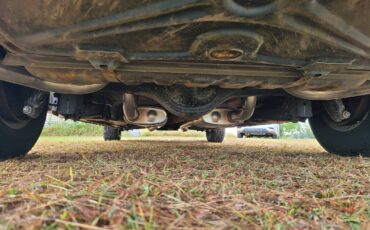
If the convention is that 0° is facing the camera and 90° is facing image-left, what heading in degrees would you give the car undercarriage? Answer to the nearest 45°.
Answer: approximately 180°
